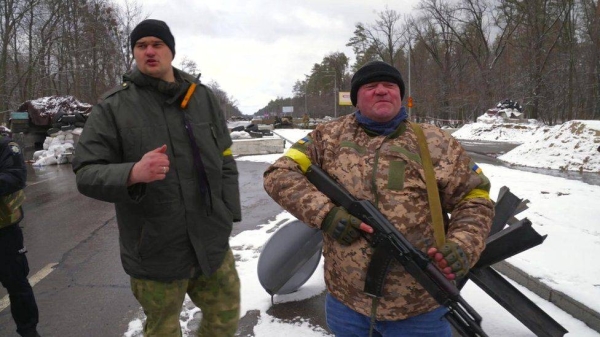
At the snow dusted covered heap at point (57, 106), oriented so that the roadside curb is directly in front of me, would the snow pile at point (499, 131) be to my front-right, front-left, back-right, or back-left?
front-left

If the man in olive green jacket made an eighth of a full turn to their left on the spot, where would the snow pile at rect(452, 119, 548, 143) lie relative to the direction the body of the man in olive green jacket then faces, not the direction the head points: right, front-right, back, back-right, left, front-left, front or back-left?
front-left

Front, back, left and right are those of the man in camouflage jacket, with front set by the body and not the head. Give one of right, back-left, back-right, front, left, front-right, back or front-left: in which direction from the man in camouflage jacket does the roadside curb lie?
back-left

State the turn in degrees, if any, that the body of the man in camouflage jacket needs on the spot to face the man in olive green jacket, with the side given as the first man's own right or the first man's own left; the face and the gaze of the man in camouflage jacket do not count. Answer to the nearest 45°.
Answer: approximately 90° to the first man's own right

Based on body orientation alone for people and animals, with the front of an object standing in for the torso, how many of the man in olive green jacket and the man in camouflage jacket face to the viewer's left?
0

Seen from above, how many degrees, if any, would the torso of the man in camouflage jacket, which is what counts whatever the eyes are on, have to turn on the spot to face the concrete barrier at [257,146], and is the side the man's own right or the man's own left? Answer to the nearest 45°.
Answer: approximately 180°

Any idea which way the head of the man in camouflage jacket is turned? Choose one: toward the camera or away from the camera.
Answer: toward the camera

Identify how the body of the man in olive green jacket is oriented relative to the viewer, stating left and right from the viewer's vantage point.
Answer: facing the viewer and to the right of the viewer

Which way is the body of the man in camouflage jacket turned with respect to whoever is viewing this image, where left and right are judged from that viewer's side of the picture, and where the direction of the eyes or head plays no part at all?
facing the viewer

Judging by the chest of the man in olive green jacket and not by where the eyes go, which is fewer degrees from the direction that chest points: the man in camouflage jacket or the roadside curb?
the man in camouflage jacket

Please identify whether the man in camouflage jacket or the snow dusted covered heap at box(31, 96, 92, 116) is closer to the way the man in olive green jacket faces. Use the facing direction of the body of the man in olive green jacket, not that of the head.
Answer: the man in camouflage jacket

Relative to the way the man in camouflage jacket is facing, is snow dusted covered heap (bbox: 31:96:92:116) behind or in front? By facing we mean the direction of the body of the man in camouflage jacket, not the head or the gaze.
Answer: behind
